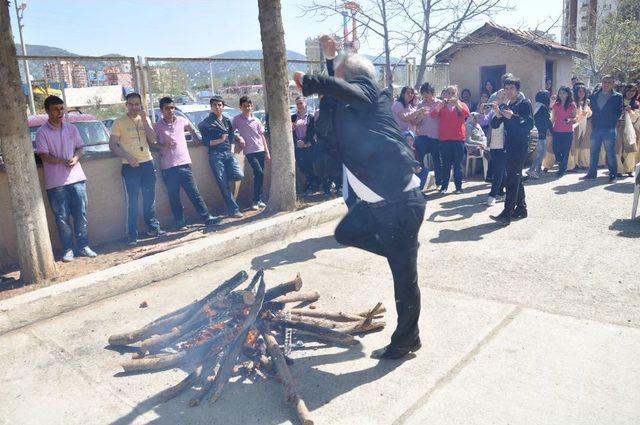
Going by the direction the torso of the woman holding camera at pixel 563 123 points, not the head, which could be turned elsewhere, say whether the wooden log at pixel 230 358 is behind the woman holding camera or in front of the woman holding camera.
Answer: in front

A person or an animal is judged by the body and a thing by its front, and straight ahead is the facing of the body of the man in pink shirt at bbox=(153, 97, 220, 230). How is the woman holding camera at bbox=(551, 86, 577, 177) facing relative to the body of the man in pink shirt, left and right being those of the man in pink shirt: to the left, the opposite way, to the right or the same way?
to the right

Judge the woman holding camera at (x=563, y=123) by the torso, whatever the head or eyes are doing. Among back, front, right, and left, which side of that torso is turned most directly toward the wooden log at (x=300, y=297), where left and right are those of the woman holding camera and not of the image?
front

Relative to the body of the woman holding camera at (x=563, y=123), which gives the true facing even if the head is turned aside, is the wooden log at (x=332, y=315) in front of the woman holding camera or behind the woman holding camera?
in front

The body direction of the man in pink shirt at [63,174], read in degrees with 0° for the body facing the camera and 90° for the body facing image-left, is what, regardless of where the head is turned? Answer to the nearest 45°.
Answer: approximately 315°

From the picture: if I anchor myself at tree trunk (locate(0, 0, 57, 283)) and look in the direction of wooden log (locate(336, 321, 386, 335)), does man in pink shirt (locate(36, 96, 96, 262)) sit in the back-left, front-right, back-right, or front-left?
back-left

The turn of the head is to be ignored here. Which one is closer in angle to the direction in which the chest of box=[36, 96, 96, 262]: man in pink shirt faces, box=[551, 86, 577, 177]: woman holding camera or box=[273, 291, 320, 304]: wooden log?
the wooden log

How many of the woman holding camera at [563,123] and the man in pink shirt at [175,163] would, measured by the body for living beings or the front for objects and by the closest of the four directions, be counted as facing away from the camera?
0

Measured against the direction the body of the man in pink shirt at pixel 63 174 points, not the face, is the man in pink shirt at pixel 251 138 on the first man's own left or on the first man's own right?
on the first man's own left

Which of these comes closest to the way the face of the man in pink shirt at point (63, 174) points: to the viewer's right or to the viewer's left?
to the viewer's right

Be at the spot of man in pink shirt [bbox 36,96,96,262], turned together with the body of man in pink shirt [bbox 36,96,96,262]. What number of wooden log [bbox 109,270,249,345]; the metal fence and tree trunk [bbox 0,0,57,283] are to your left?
1

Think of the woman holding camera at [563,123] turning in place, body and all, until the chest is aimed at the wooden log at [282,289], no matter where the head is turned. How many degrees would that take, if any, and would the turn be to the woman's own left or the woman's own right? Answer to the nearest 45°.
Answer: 0° — they already face it

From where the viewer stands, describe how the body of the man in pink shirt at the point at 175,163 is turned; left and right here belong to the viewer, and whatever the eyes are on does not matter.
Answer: facing the viewer and to the right of the viewer
